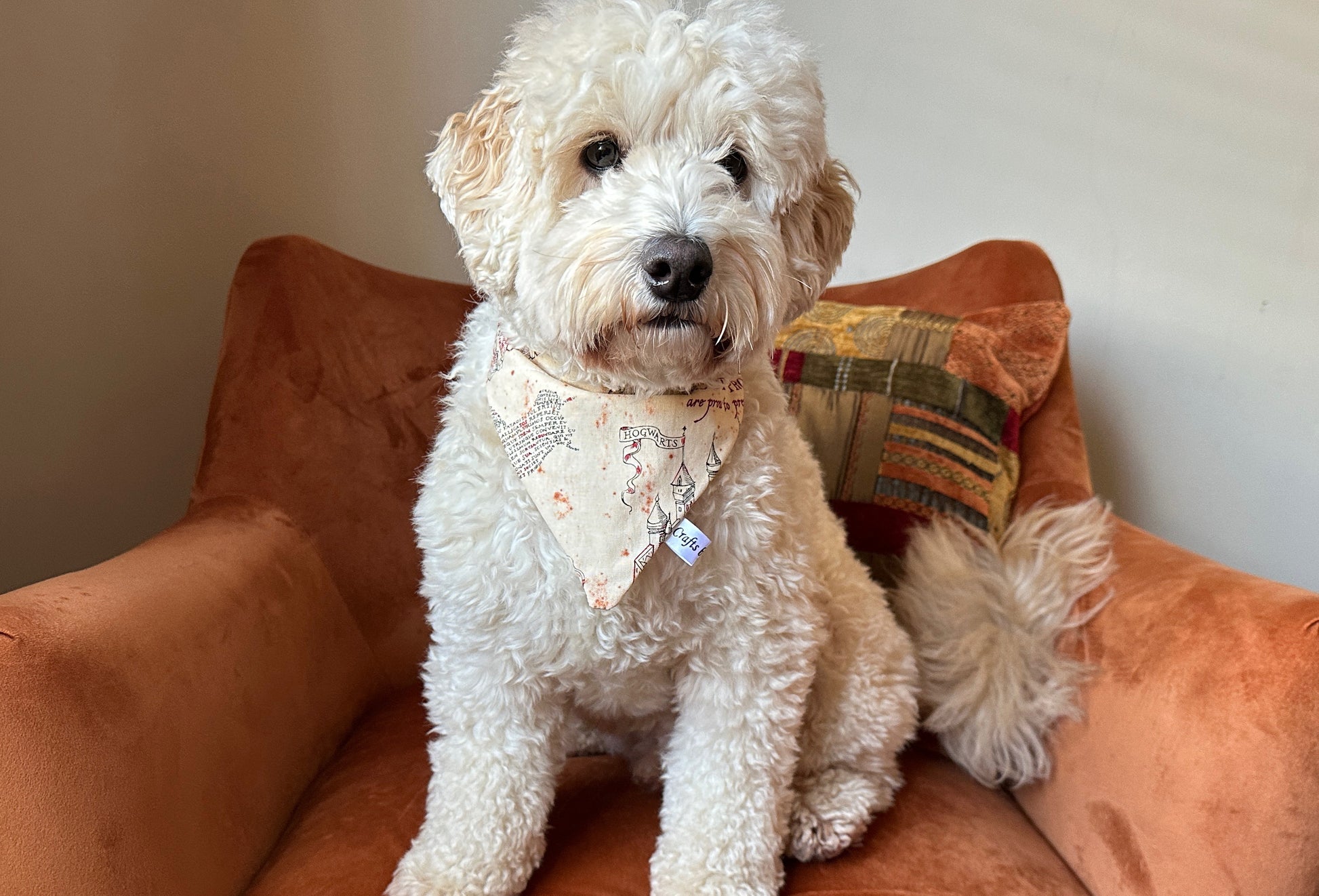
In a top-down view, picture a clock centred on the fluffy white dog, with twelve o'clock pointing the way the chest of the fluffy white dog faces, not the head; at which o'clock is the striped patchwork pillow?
The striped patchwork pillow is roughly at 7 o'clock from the fluffy white dog.

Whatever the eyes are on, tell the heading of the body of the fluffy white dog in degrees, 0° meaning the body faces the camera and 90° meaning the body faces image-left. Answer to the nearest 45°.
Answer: approximately 0°

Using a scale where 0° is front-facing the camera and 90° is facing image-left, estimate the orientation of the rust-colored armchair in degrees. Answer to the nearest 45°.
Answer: approximately 0°
